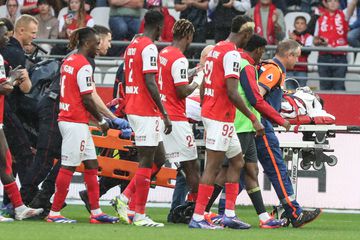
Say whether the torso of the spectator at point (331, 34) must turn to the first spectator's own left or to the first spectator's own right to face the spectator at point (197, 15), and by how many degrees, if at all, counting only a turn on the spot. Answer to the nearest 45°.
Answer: approximately 90° to the first spectator's own right

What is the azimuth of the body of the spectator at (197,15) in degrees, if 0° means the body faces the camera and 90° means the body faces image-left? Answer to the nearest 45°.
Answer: approximately 0°

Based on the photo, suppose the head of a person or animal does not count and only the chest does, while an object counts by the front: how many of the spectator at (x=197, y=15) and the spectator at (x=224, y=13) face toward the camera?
2

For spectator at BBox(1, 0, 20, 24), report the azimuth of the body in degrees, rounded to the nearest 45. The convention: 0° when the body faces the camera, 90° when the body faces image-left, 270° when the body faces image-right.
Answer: approximately 0°

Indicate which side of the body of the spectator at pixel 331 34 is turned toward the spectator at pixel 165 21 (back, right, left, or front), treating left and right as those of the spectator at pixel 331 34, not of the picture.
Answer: right

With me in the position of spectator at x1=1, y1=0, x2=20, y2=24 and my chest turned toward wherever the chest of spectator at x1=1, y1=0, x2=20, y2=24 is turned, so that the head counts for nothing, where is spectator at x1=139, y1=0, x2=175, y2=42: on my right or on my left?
on my left
